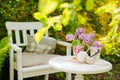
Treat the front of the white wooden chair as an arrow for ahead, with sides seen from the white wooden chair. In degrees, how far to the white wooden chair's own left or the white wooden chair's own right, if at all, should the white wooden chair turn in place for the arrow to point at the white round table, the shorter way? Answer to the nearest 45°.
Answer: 0° — it already faces it

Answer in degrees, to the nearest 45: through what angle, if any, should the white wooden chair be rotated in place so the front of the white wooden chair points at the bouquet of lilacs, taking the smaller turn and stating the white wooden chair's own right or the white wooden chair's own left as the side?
0° — it already faces it
